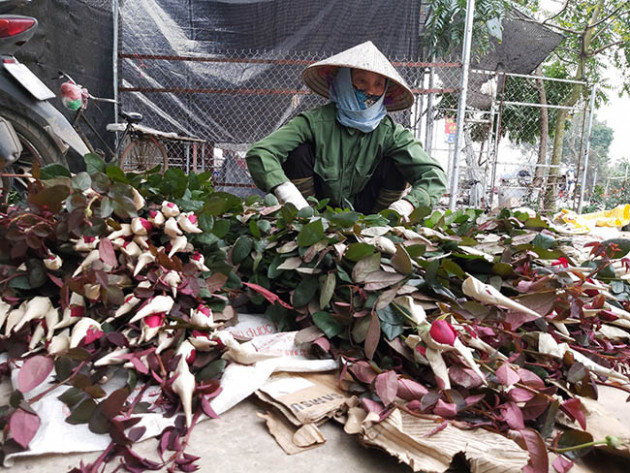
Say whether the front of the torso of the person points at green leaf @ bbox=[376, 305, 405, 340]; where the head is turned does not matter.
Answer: yes

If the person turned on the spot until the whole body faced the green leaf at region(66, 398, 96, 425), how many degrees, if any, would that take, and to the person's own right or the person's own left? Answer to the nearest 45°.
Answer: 0° — they already face it

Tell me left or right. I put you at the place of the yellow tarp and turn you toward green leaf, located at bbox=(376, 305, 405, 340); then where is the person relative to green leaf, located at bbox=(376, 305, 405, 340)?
right

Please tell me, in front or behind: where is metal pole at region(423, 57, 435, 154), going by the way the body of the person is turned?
behind

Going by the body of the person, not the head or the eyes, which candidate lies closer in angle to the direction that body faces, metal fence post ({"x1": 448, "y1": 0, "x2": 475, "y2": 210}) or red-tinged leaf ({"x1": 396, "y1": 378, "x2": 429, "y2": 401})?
the red-tinged leaf

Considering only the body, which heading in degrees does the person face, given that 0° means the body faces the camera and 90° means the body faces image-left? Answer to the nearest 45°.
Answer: approximately 0°

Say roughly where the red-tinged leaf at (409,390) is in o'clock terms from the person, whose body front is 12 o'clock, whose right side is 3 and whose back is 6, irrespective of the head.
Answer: The red-tinged leaf is roughly at 12 o'clock from the person.

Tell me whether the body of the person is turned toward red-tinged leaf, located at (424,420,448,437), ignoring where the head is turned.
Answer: yes

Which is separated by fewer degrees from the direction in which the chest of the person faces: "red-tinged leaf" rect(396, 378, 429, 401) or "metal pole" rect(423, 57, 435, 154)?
the red-tinged leaf
